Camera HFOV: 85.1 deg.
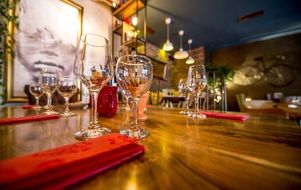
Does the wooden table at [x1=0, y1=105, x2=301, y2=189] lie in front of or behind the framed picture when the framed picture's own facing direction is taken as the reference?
in front

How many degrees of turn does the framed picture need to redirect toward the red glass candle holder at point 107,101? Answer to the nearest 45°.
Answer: approximately 45° to its right

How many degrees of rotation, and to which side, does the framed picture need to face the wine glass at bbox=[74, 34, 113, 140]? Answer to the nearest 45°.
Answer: approximately 45° to its right

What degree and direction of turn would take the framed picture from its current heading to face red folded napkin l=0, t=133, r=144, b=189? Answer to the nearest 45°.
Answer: approximately 45° to its right

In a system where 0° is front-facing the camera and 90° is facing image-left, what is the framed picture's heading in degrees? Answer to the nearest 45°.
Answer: approximately 315°

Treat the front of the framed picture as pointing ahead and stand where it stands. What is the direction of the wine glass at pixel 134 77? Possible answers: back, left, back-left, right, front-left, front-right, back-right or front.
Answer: front-right
